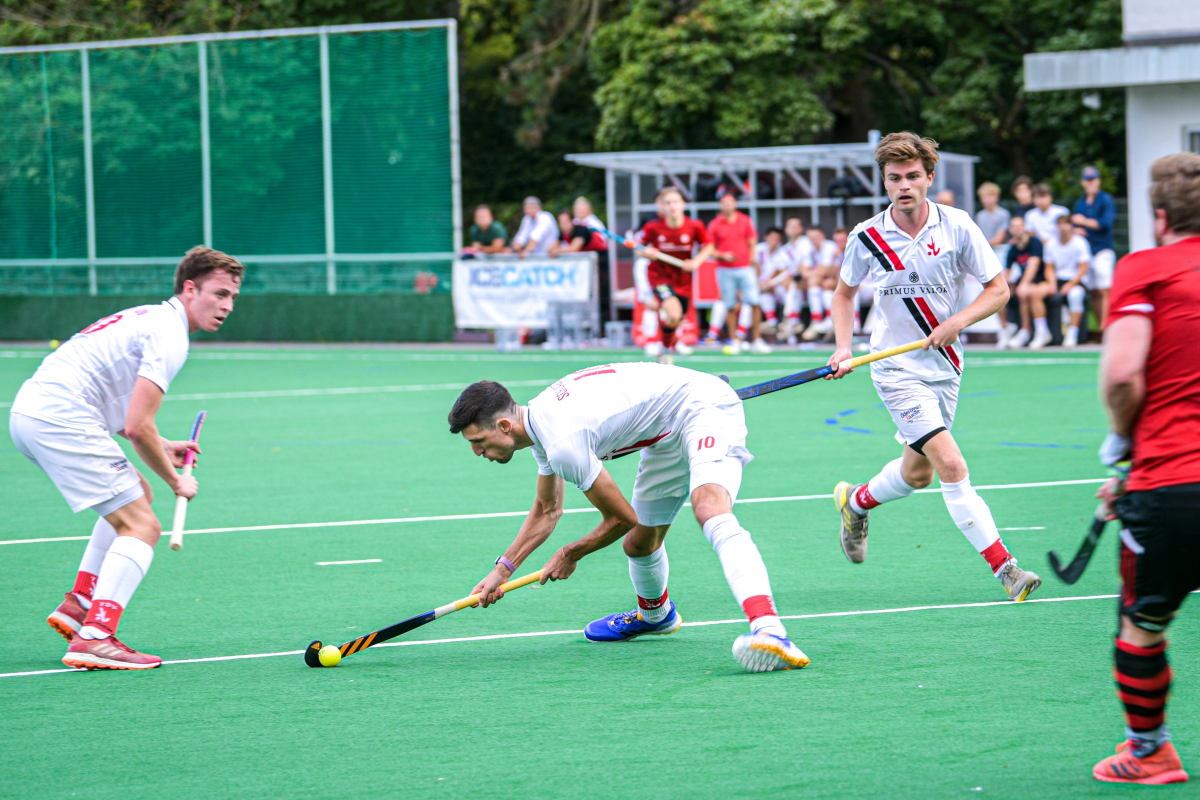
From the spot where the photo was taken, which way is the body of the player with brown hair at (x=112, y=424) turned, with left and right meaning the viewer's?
facing to the right of the viewer

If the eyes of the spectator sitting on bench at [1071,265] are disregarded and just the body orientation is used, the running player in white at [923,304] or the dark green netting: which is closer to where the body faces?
the running player in white

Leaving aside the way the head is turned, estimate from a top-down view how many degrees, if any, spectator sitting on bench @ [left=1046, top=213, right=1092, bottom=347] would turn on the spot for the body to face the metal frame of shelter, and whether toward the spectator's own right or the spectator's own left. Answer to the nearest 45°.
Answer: approximately 135° to the spectator's own right

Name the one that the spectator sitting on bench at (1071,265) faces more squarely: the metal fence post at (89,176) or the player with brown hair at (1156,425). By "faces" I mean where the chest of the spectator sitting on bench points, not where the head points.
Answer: the player with brown hair

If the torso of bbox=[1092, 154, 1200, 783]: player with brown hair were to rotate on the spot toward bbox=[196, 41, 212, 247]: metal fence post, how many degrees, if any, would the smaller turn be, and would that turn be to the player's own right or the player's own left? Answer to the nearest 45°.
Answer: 0° — they already face it

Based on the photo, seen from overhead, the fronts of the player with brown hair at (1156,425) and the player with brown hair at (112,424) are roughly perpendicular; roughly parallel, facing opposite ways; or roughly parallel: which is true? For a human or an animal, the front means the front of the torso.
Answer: roughly perpendicular

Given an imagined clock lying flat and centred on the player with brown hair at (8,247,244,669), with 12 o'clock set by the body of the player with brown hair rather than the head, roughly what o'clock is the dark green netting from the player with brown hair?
The dark green netting is roughly at 9 o'clock from the player with brown hair.

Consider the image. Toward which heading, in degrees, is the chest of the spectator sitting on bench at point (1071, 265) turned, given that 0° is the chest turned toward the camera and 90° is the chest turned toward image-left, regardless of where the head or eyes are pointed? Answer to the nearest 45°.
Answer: approximately 0°

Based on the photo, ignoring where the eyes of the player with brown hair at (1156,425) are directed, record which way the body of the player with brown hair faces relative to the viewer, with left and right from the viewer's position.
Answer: facing away from the viewer and to the left of the viewer

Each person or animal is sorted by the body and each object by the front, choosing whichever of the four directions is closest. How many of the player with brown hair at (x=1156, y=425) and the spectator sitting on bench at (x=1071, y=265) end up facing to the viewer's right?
0

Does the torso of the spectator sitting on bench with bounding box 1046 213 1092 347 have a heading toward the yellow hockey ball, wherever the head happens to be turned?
yes

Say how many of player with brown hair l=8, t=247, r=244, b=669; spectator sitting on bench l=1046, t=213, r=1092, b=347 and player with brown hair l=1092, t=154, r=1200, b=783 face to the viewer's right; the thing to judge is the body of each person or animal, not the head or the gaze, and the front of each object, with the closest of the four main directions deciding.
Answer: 1

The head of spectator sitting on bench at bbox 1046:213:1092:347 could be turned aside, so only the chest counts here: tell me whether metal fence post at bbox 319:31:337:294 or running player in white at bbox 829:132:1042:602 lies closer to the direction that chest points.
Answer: the running player in white
